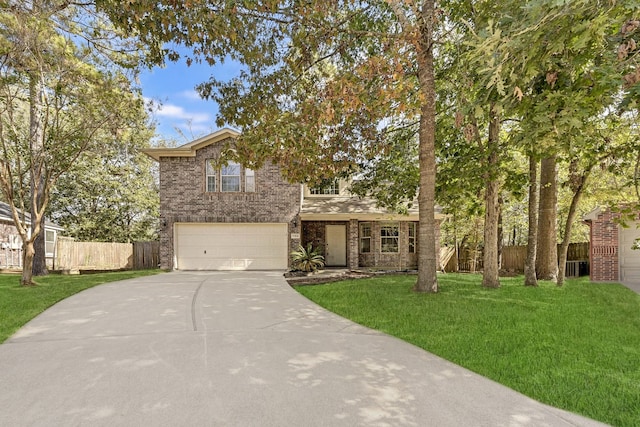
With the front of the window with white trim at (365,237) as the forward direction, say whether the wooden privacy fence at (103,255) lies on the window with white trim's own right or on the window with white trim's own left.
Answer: on the window with white trim's own right

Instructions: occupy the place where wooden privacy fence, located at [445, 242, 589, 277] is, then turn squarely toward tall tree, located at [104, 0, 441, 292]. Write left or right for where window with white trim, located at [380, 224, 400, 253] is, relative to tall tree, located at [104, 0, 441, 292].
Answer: right

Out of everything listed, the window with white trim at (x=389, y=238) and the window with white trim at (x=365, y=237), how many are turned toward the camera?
2

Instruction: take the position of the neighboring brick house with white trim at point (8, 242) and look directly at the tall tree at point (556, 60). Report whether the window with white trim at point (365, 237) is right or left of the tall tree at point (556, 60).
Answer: left

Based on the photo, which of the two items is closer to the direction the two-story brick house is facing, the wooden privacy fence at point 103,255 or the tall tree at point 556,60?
the tall tree
